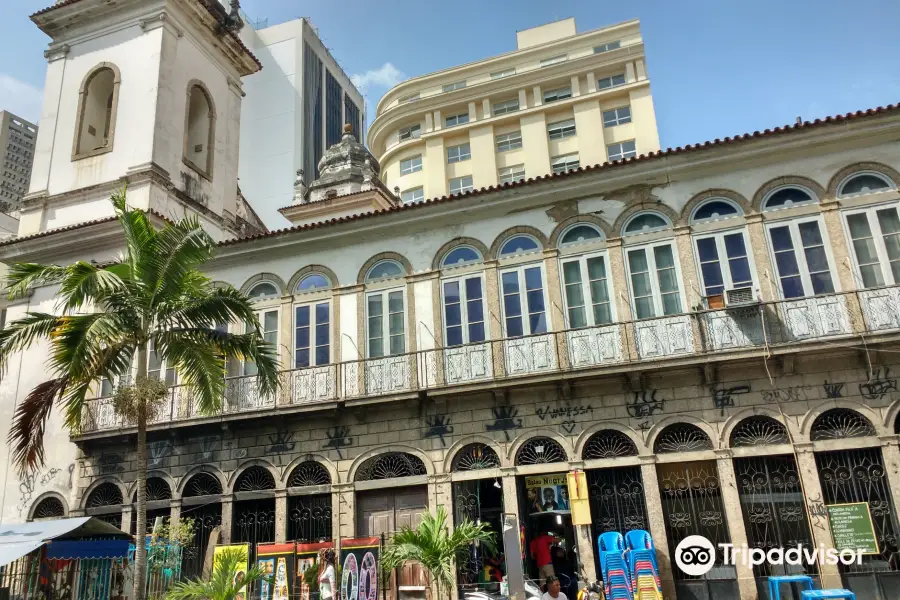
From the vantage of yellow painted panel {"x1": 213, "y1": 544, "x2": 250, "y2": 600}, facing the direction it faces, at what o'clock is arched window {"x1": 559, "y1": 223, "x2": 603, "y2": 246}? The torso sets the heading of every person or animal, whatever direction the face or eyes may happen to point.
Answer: The arched window is roughly at 10 o'clock from the yellow painted panel.

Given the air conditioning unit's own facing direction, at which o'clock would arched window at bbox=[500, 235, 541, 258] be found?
The arched window is roughly at 3 o'clock from the air conditioning unit.

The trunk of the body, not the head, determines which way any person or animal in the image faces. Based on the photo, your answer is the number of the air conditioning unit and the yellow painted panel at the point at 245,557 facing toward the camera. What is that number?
2

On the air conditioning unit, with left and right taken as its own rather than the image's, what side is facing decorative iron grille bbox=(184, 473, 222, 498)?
right

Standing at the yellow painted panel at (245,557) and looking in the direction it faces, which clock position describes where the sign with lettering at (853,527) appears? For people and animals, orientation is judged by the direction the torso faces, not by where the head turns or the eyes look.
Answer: The sign with lettering is roughly at 10 o'clock from the yellow painted panel.

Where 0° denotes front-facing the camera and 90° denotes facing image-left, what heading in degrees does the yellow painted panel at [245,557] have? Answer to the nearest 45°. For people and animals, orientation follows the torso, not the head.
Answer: approximately 0°

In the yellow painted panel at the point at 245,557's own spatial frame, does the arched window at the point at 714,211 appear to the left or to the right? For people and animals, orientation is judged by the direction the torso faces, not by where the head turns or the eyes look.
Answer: on its left

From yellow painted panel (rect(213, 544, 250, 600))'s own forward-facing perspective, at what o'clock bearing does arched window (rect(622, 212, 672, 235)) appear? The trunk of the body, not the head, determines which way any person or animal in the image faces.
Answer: The arched window is roughly at 10 o'clock from the yellow painted panel.

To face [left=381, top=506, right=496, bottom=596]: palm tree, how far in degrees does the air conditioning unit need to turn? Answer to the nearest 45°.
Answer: approximately 90° to its right
